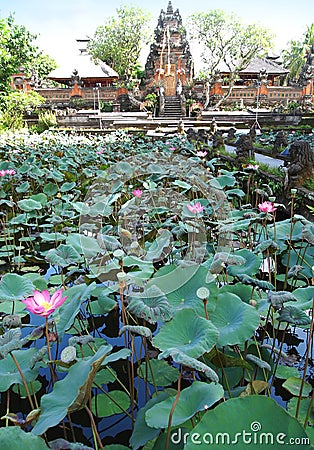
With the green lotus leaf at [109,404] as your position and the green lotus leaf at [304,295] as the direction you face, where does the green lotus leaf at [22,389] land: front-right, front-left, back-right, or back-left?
back-left

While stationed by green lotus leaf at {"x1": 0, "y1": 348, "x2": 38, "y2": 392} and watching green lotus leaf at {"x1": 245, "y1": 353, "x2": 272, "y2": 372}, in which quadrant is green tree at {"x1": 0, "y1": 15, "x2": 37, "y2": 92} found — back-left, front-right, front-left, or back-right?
back-left
